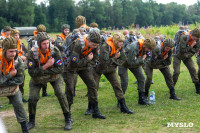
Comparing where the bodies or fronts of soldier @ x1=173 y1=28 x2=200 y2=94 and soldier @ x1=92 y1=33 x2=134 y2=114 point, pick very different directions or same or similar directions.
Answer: same or similar directions
